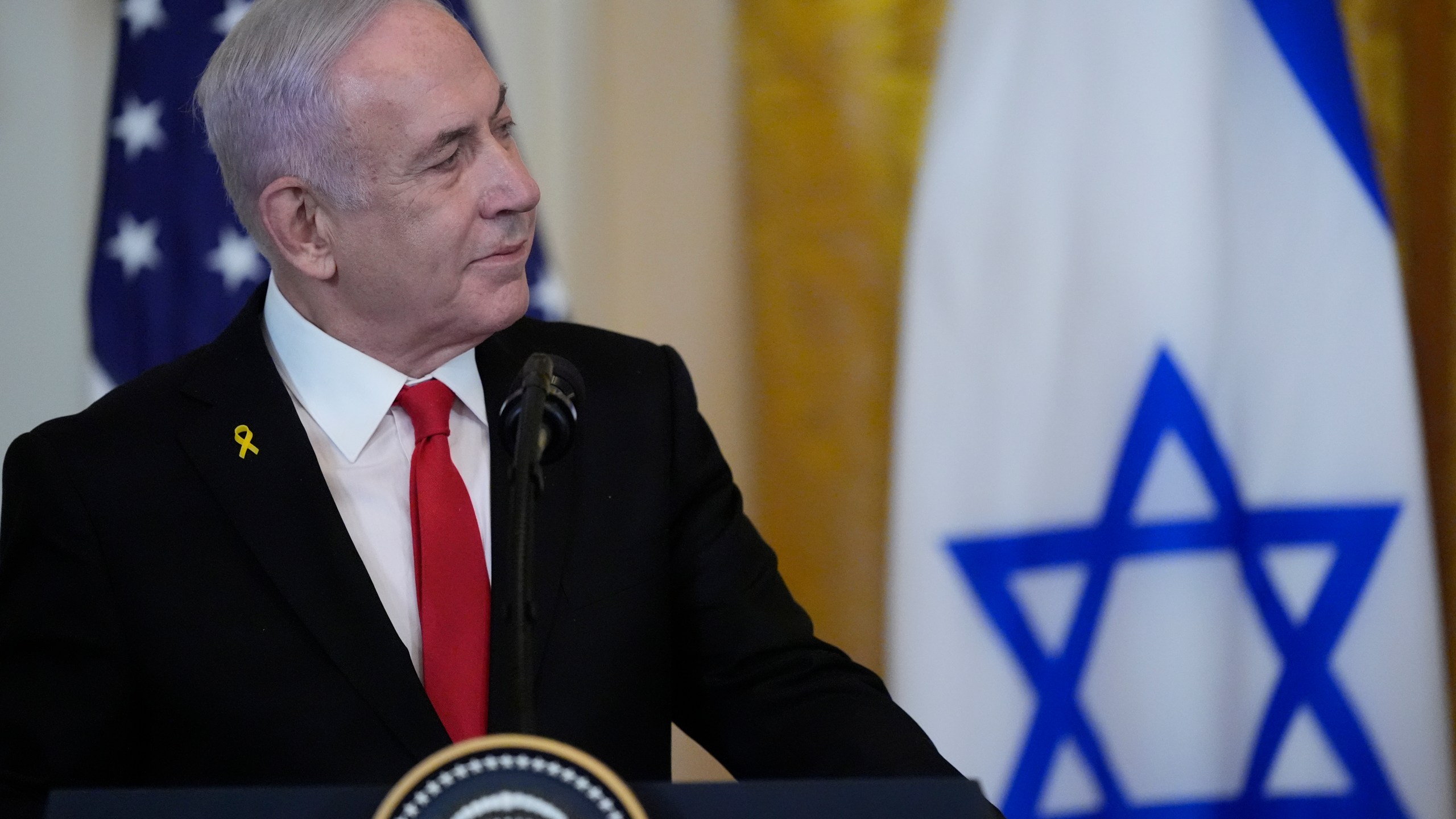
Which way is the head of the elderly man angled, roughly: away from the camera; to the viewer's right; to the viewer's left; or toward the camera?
to the viewer's right

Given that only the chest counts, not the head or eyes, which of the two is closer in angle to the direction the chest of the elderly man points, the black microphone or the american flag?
the black microphone

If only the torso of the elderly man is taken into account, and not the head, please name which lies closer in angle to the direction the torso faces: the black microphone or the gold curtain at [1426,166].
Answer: the black microphone

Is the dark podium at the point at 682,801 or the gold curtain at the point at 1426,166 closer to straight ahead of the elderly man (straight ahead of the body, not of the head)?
the dark podium

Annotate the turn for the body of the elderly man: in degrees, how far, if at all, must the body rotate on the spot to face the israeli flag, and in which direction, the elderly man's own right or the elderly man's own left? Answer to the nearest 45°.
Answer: approximately 90° to the elderly man's own left

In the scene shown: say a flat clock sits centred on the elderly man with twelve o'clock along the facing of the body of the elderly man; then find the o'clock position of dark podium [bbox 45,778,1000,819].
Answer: The dark podium is roughly at 1 o'clock from the elderly man.

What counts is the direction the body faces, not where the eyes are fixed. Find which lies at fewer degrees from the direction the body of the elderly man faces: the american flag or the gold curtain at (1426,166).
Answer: the gold curtain

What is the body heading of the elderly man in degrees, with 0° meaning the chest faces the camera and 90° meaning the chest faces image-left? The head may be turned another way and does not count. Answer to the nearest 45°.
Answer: approximately 315°

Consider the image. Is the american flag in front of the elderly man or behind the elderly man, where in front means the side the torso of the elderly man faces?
behind
